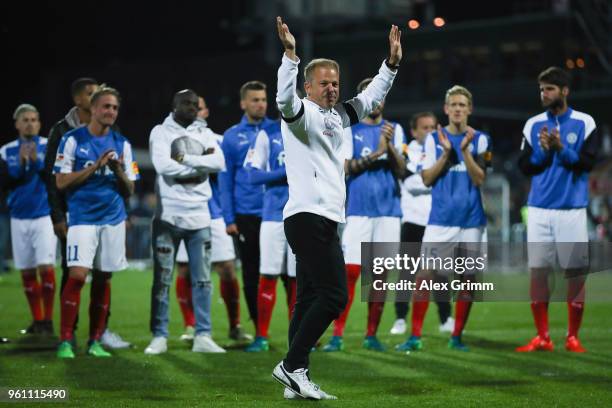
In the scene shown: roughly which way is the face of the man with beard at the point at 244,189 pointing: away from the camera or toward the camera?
toward the camera

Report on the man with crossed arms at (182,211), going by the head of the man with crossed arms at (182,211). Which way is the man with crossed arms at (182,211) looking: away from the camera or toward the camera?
toward the camera

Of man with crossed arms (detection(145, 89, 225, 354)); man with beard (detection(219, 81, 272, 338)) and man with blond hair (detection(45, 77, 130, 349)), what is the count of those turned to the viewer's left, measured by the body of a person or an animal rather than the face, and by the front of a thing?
0

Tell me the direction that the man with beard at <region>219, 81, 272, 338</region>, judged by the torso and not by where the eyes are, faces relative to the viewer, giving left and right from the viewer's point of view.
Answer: facing the viewer and to the right of the viewer

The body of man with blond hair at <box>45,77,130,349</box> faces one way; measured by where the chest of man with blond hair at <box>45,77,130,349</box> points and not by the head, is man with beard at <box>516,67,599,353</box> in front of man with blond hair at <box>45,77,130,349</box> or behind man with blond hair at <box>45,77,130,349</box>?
in front

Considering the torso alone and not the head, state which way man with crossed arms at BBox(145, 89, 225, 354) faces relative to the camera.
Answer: toward the camera

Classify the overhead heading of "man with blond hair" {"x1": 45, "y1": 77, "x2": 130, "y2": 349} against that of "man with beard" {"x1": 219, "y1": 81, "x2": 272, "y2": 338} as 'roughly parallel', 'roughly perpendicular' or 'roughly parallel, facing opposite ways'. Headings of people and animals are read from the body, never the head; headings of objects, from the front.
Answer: roughly parallel

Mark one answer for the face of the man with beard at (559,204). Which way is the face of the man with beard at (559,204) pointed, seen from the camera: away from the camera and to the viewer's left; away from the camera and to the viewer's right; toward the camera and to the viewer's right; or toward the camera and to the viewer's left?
toward the camera and to the viewer's left

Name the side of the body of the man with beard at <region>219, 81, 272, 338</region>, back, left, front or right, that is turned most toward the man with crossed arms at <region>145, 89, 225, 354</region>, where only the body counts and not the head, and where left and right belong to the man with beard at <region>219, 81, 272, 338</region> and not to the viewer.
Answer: right

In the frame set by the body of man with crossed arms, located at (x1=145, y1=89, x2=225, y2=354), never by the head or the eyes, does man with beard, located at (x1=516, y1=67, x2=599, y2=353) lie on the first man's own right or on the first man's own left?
on the first man's own left
